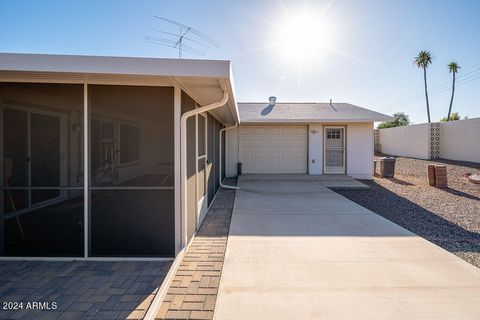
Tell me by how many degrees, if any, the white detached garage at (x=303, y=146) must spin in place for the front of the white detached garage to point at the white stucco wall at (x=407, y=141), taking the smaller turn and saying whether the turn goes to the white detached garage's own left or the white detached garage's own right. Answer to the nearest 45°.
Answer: approximately 135° to the white detached garage's own left

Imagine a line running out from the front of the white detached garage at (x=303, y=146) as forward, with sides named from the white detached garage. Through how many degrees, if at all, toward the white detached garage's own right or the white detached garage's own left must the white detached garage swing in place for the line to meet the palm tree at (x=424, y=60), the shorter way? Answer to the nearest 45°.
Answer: approximately 135° to the white detached garage's own left

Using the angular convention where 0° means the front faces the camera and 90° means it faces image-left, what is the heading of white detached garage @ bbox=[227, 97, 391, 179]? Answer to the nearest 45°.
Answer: approximately 0°

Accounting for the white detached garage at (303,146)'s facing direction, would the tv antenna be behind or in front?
in front

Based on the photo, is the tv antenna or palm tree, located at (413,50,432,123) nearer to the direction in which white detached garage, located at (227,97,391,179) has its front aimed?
the tv antenna

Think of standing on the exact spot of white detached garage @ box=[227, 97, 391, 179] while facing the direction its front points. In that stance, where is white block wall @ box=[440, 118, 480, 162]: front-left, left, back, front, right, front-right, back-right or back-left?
back-left
